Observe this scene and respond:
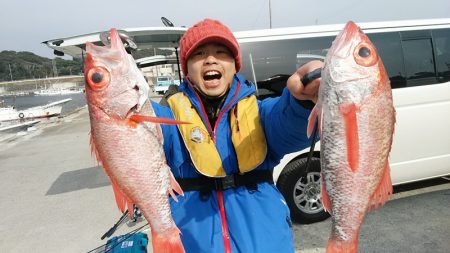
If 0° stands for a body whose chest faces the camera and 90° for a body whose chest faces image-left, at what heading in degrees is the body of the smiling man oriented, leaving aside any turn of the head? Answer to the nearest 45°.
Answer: approximately 0°

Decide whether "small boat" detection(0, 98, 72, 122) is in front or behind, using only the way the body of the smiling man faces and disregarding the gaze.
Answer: behind

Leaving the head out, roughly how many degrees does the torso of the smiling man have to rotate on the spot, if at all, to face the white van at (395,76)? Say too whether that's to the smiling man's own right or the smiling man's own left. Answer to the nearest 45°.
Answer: approximately 135° to the smiling man's own left
